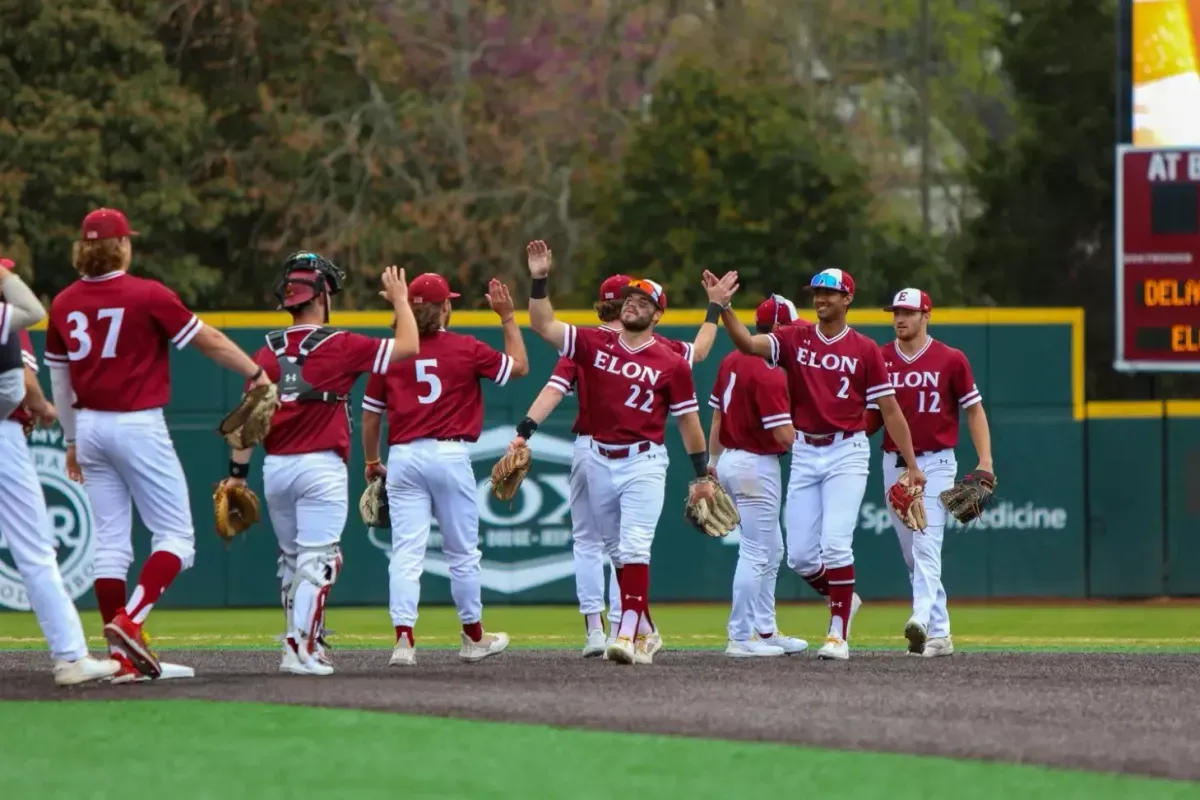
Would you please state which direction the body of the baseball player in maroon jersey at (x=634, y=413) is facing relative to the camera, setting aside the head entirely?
toward the camera

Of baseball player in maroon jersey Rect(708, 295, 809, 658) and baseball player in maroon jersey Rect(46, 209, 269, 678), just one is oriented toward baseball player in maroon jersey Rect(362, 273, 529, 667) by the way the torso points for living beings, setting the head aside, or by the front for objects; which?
baseball player in maroon jersey Rect(46, 209, 269, 678)

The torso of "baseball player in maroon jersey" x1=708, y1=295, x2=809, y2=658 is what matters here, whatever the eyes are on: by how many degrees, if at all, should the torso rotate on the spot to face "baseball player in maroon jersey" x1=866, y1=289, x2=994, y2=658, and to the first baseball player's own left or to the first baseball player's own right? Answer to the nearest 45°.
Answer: approximately 45° to the first baseball player's own right

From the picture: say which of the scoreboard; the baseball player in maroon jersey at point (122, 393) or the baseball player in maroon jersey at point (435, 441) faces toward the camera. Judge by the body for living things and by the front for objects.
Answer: the scoreboard

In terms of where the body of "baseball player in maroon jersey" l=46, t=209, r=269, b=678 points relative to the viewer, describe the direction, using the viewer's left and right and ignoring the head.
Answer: facing away from the viewer and to the right of the viewer

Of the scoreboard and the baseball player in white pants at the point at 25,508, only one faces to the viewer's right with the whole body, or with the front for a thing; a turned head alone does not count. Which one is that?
the baseball player in white pants

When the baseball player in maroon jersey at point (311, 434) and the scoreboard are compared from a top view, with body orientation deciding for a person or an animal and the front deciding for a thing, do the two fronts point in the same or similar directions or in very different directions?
very different directions

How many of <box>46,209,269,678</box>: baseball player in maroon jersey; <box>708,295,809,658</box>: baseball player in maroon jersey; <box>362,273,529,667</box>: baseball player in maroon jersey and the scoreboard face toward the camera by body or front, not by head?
1

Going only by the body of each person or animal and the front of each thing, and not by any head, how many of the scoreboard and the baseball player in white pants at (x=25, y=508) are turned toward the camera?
1

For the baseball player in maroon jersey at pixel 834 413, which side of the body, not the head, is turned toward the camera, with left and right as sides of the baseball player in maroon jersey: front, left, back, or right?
front

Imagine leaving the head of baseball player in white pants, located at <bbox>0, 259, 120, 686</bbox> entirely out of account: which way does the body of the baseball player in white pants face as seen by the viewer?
to the viewer's right

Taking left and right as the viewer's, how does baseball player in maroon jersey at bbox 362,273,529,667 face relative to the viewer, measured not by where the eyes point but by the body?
facing away from the viewer and to the right of the viewer

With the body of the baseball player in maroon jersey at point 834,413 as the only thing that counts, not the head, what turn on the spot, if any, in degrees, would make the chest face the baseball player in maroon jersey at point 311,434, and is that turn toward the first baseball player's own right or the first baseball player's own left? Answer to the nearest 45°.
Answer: approximately 45° to the first baseball player's own right

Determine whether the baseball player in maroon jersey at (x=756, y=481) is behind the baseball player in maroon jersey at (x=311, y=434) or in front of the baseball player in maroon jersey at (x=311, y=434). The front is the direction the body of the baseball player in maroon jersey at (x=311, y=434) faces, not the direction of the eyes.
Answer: in front

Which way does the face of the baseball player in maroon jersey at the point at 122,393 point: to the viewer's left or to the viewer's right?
to the viewer's right
